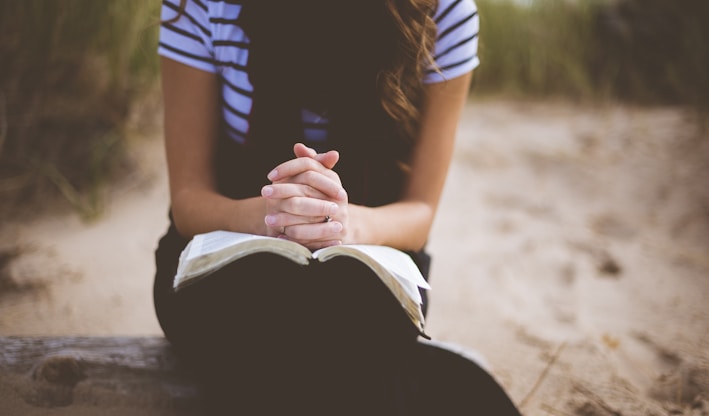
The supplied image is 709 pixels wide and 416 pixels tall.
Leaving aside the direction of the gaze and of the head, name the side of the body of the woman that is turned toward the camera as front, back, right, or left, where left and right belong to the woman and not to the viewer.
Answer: front
